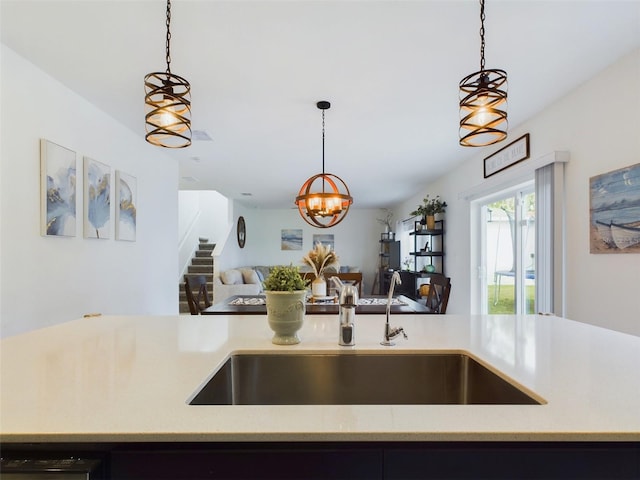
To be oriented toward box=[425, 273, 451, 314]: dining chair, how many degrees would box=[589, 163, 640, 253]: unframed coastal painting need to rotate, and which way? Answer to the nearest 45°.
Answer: approximately 45° to its right

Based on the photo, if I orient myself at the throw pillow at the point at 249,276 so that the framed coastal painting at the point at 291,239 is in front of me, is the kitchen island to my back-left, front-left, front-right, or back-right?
back-right

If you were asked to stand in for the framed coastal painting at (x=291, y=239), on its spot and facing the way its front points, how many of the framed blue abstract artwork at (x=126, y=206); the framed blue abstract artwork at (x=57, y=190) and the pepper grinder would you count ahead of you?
3

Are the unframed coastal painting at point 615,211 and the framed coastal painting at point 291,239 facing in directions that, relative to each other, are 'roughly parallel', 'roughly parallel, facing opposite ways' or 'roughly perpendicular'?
roughly perpendicular

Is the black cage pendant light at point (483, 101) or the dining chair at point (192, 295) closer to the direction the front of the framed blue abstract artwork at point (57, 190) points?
the black cage pendant light

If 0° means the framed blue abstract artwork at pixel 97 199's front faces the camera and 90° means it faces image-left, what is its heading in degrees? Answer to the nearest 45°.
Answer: approximately 315°

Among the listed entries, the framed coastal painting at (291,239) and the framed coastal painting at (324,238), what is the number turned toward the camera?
2

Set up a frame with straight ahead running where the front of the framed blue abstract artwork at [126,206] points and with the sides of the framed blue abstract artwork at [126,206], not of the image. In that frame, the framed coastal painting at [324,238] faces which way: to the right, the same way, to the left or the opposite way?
to the right

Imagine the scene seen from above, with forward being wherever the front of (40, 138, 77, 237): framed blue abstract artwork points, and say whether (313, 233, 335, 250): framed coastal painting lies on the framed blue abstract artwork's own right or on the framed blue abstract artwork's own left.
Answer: on the framed blue abstract artwork's own left

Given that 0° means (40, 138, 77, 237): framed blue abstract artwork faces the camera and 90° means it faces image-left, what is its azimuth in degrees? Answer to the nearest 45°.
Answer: approximately 315°
